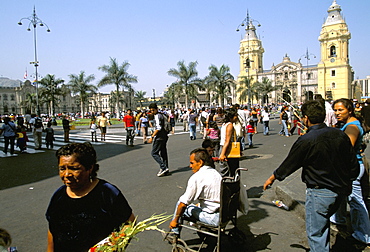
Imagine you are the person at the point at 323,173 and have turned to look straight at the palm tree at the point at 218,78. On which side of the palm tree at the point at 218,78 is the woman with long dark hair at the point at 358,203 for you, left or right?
right

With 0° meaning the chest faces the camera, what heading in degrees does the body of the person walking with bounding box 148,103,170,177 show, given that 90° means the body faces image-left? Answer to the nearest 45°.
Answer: approximately 90°

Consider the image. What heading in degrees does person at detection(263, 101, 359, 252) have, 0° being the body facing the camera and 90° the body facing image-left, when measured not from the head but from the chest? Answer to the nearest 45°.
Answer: approximately 135°

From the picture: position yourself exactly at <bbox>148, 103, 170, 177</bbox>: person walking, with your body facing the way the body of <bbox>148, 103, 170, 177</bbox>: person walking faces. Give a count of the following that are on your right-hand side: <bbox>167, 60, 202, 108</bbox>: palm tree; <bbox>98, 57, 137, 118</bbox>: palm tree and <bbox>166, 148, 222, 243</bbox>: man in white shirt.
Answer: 2

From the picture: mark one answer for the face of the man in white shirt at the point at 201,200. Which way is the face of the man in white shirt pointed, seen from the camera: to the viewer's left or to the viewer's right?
to the viewer's left

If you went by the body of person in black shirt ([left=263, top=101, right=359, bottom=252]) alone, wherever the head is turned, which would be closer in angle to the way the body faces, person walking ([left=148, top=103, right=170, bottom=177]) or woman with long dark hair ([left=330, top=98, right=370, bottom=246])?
the person walking

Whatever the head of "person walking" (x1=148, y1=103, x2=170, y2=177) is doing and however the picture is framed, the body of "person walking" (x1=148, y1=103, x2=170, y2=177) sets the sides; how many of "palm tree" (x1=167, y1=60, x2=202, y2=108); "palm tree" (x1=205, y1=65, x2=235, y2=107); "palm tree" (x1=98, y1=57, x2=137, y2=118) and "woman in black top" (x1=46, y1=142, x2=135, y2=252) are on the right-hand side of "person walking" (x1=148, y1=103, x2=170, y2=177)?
3

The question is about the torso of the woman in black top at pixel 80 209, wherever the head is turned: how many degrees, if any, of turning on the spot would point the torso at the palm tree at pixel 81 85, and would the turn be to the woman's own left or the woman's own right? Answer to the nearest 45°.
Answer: approximately 135° to the woman's own right

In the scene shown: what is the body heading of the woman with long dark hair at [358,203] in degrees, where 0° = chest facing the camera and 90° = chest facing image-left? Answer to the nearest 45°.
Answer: approximately 45°
